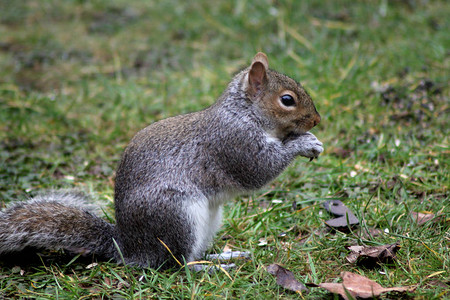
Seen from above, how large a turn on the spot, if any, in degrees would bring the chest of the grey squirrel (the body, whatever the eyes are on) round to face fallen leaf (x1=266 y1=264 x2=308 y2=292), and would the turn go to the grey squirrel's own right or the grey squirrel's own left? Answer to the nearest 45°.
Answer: approximately 45° to the grey squirrel's own right

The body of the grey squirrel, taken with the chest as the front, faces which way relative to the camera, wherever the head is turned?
to the viewer's right

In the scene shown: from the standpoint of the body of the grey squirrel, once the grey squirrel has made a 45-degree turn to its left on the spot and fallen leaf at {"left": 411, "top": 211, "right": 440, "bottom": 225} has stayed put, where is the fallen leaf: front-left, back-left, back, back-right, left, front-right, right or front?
front-right

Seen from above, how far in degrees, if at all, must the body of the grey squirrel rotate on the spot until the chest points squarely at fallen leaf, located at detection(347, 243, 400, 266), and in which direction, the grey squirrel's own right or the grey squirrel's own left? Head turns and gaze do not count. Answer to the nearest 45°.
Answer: approximately 45° to the grey squirrel's own right

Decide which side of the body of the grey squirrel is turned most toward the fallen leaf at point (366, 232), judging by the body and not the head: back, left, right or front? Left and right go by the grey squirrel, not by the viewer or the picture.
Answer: front

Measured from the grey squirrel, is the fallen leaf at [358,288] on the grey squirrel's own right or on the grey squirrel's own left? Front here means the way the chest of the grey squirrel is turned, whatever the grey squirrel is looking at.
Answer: on the grey squirrel's own right
